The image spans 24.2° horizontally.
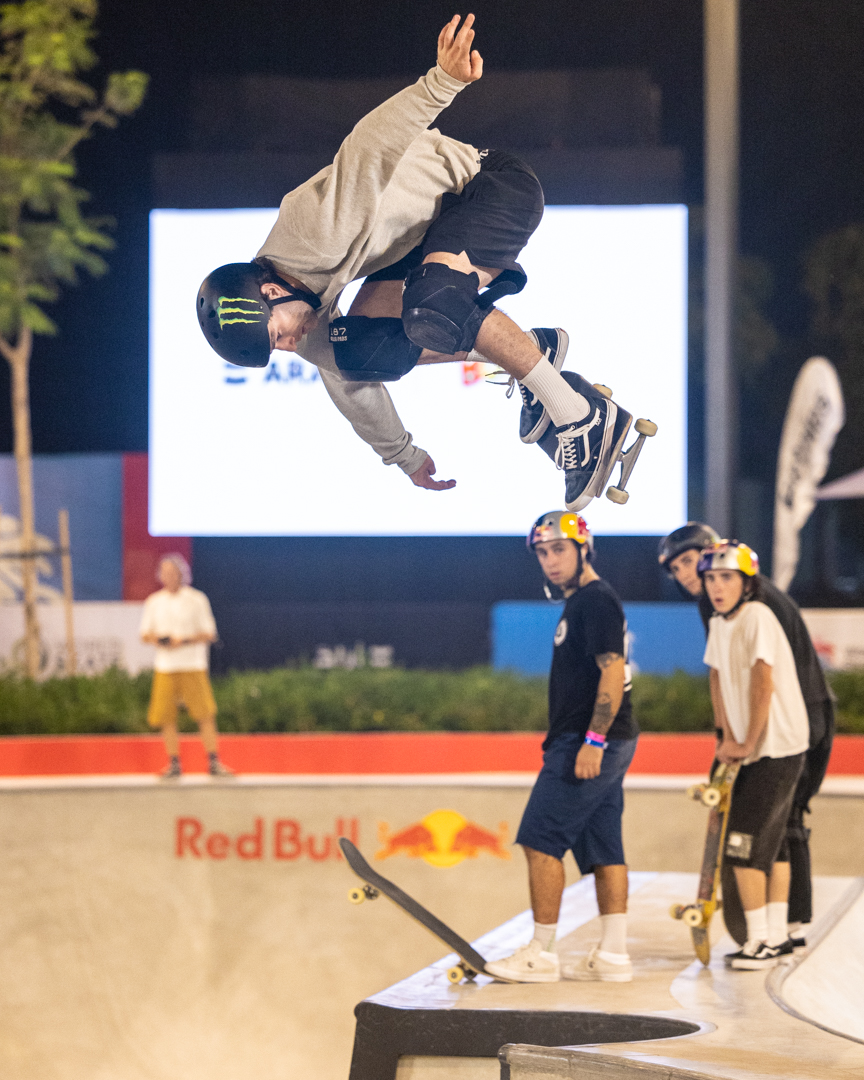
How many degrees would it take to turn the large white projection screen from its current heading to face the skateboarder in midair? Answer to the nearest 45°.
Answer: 0° — it already faces them

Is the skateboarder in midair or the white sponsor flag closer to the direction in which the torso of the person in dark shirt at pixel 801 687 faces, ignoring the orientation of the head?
the skateboarder in midair

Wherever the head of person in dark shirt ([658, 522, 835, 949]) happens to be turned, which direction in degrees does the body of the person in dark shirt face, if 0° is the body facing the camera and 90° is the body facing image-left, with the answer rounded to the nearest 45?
approximately 45°

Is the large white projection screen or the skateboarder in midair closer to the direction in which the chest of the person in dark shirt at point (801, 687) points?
the skateboarder in midair
